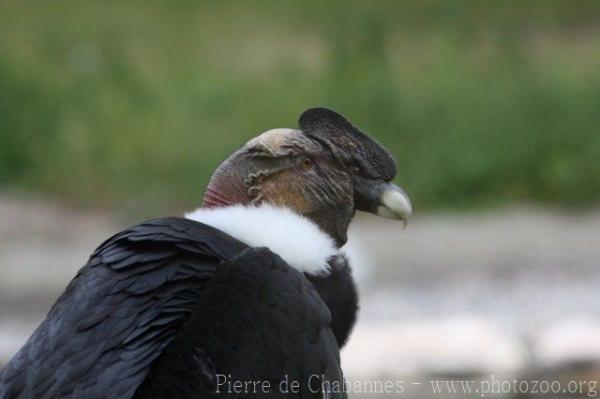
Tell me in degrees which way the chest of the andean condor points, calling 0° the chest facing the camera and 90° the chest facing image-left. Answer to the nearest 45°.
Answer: approximately 270°
